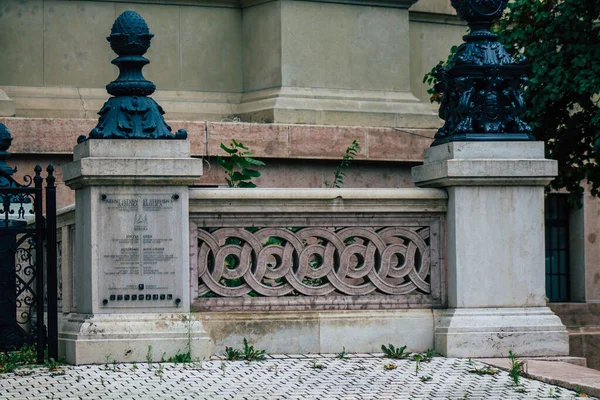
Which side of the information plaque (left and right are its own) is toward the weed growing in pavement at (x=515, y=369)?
left

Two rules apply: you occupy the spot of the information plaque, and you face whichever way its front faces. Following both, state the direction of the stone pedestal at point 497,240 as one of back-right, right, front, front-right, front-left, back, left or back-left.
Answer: left

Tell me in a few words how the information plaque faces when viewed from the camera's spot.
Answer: facing the viewer

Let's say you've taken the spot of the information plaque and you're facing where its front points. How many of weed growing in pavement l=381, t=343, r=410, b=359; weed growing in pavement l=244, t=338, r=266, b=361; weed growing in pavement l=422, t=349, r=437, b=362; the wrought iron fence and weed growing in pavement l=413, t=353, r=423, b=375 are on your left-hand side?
4

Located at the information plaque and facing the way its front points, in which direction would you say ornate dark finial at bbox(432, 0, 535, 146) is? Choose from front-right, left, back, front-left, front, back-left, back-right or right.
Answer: left

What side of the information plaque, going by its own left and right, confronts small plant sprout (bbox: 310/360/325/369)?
left

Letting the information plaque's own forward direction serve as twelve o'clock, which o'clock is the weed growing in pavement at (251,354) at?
The weed growing in pavement is roughly at 9 o'clock from the information plaque.

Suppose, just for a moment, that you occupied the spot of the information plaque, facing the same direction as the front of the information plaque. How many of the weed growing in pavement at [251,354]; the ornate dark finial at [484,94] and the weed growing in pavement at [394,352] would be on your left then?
3

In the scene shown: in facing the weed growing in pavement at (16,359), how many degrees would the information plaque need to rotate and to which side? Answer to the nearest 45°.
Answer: approximately 135° to its right

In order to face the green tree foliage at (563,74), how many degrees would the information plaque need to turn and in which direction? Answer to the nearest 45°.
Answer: approximately 135° to its left

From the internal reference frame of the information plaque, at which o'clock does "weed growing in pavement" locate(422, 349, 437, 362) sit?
The weed growing in pavement is roughly at 9 o'clock from the information plaque.

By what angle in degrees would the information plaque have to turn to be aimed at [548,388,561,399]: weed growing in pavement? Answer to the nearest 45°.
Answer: approximately 45° to its left

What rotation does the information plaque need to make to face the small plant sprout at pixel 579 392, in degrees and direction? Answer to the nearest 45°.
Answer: approximately 45° to its left
